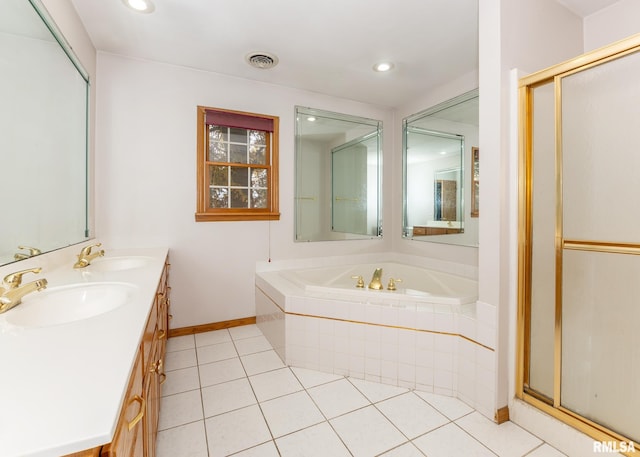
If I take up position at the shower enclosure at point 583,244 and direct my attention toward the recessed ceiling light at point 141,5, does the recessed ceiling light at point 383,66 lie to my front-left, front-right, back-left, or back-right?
front-right

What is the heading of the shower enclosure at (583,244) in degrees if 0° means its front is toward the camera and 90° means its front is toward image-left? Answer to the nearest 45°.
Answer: approximately 45°

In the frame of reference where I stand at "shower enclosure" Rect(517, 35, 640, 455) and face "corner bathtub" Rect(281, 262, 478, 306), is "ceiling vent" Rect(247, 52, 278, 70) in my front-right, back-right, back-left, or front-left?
front-left

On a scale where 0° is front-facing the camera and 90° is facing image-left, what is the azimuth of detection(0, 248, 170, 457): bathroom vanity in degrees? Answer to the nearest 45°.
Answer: approximately 270°

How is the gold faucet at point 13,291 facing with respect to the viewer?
to the viewer's right

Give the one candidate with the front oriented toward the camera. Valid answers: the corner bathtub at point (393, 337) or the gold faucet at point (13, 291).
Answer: the corner bathtub

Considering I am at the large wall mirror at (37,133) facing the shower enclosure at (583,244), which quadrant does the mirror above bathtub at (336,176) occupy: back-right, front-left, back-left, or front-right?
front-left

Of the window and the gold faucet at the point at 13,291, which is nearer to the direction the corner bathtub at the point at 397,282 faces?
the gold faucet

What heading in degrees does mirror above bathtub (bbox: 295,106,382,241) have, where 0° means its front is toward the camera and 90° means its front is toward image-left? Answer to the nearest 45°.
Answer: approximately 315°

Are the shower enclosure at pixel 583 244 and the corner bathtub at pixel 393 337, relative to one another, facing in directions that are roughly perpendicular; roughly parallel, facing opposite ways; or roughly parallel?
roughly perpendicular

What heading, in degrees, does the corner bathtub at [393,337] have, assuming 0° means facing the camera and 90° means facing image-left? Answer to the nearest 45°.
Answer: approximately 0°

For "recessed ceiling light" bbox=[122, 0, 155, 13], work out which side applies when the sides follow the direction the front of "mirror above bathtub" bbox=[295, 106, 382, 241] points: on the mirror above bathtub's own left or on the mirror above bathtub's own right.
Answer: on the mirror above bathtub's own right

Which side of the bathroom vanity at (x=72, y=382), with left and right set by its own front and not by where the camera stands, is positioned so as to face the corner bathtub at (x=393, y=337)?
front

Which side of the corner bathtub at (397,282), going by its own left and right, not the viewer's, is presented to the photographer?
front
